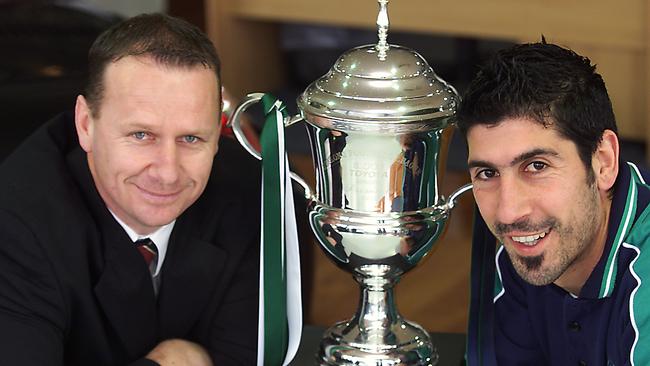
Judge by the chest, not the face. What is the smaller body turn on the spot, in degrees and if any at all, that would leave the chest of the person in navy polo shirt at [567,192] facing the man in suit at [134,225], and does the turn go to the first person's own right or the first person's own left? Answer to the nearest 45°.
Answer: approximately 45° to the first person's own right

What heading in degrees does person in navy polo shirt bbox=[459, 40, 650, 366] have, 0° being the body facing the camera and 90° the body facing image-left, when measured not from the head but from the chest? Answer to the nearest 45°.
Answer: approximately 45°
